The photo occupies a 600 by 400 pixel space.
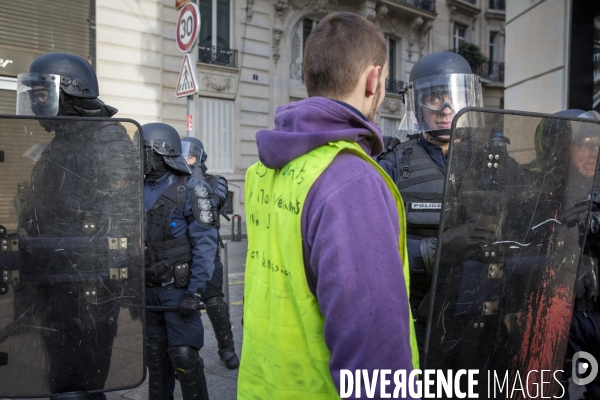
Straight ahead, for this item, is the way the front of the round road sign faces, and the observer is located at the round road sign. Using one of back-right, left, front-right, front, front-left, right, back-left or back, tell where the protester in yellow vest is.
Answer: front-left

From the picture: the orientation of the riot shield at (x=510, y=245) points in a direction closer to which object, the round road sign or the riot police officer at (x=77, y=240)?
the riot police officer

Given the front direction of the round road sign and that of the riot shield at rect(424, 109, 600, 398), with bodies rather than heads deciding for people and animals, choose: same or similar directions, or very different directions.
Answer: same or similar directions

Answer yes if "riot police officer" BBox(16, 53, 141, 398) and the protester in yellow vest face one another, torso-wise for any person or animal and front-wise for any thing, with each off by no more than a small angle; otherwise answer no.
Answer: no

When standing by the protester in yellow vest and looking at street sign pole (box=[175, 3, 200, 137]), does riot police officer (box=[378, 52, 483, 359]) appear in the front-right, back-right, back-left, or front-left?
front-right

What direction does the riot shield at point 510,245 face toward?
toward the camera

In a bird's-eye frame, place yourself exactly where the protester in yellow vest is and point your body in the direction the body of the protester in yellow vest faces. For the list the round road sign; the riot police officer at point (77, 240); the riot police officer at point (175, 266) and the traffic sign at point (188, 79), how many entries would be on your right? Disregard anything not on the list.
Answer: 0

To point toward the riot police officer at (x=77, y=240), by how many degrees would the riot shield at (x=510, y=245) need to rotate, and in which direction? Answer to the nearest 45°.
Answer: approximately 90° to its right

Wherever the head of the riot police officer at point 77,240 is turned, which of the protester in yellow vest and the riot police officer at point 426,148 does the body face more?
the protester in yellow vest

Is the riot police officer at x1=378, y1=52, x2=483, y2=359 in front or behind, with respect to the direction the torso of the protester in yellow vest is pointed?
in front

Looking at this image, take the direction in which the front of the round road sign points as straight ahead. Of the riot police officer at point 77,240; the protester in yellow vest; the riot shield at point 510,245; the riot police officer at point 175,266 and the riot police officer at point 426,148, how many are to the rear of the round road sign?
0

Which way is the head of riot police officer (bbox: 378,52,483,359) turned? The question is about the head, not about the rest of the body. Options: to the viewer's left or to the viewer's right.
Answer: to the viewer's left

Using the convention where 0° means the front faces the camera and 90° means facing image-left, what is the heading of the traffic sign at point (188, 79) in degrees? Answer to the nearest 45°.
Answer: approximately 45°

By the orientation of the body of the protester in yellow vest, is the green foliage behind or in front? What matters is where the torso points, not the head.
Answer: in front

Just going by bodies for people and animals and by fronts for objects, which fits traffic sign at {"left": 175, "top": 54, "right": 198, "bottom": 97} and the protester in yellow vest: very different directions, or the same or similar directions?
very different directions

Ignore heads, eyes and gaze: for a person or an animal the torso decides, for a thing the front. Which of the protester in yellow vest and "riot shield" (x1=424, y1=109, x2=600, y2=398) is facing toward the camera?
the riot shield

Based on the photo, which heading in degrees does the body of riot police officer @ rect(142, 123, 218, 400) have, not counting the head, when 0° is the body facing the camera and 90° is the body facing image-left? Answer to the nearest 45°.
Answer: approximately 45°
